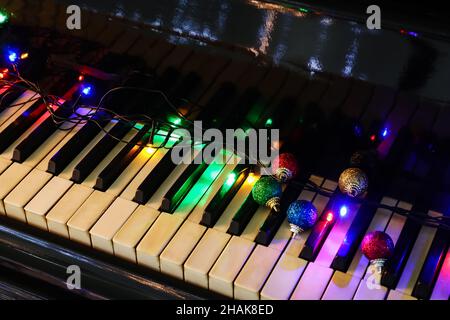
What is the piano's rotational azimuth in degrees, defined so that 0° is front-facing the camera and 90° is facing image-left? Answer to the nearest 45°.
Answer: approximately 45°
